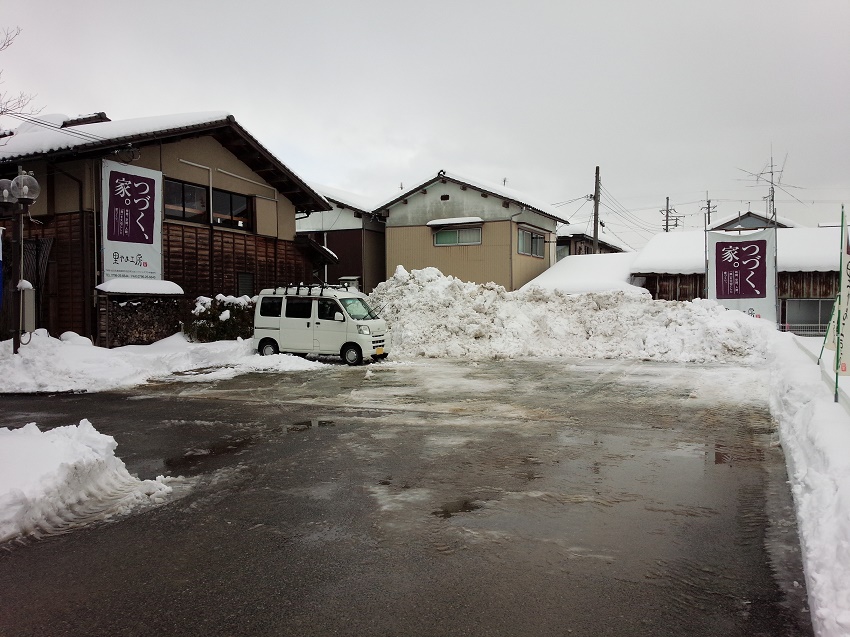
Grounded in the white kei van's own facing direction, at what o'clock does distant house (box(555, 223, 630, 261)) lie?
The distant house is roughly at 9 o'clock from the white kei van.

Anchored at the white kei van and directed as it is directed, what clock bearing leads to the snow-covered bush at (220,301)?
The snow-covered bush is roughly at 6 o'clock from the white kei van.

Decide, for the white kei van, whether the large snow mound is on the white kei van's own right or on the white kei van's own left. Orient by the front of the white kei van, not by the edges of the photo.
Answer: on the white kei van's own left

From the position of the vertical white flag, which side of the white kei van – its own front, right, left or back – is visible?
front

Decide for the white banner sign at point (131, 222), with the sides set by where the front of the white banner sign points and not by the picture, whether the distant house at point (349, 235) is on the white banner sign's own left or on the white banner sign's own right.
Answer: on the white banner sign's own left

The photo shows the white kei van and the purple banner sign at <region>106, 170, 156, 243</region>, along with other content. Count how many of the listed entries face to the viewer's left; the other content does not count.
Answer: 0

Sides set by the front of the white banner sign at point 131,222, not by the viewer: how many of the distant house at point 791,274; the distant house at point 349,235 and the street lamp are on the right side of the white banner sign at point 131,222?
1

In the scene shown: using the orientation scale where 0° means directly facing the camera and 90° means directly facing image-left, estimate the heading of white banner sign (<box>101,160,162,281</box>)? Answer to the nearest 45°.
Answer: approximately 315°

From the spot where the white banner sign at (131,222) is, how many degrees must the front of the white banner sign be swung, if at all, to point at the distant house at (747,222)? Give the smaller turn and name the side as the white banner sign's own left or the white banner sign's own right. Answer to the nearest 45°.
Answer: approximately 45° to the white banner sign's own left

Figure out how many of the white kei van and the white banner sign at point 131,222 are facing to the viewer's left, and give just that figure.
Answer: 0

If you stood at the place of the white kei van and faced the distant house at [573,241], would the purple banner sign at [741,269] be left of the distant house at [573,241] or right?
right

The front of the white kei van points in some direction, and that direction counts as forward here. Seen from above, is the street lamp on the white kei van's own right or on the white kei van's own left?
on the white kei van's own right

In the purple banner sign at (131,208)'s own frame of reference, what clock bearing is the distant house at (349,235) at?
The distant house is roughly at 9 o'clock from the purple banner sign.

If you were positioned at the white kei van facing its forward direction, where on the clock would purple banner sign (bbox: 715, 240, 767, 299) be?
The purple banner sign is roughly at 10 o'clock from the white kei van.

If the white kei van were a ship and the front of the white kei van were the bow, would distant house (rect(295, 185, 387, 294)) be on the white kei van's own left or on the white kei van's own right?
on the white kei van's own left
